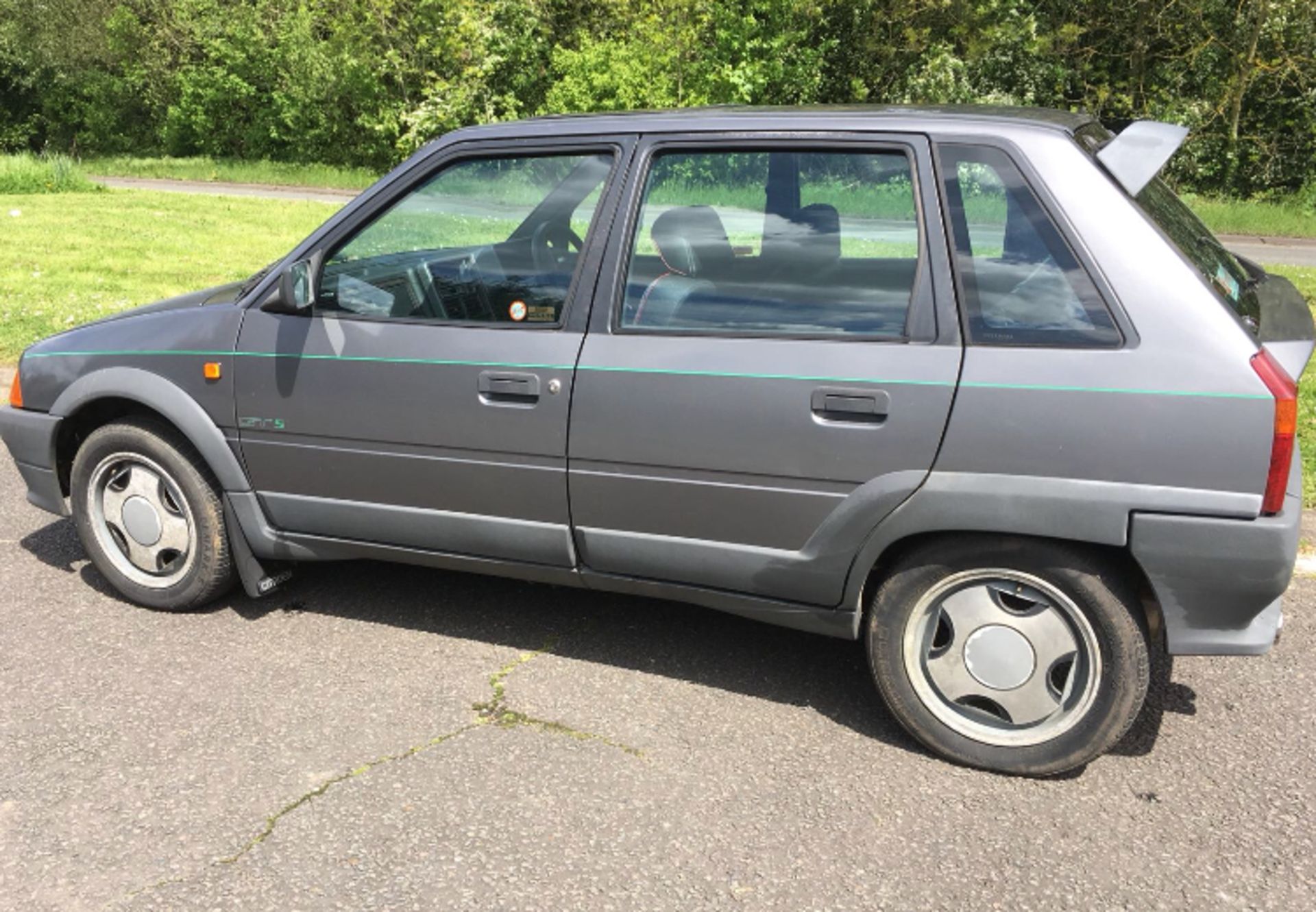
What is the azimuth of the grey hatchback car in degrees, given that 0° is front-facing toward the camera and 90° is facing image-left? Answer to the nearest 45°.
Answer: approximately 90°
